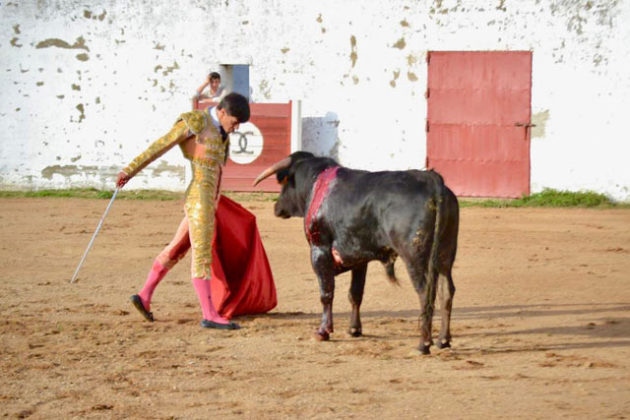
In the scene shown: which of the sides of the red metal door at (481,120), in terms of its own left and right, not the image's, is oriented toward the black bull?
front

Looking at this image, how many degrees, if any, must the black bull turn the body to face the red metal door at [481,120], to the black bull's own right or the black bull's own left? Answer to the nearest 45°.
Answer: approximately 45° to the black bull's own right

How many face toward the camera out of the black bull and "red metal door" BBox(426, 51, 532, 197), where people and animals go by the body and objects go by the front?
1

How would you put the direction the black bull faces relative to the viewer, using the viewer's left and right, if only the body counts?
facing away from the viewer and to the left of the viewer

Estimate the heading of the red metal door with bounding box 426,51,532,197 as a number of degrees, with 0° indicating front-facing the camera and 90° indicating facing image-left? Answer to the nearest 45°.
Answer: approximately 0°
